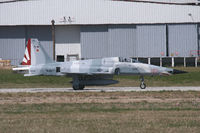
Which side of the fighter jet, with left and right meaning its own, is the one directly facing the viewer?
right
